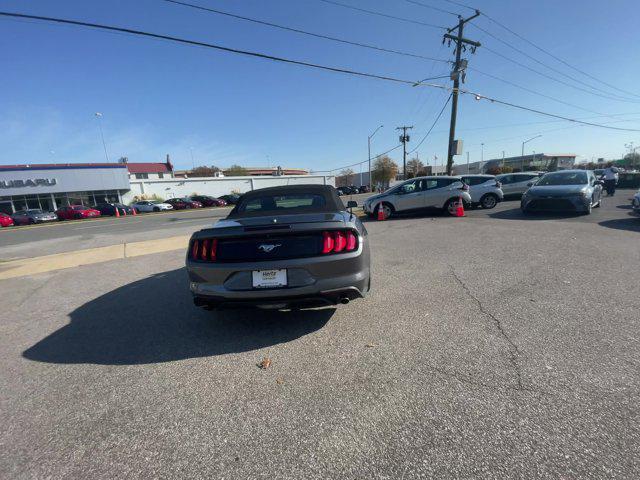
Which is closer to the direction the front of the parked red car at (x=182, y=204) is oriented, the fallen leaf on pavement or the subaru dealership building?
the fallen leaf on pavement

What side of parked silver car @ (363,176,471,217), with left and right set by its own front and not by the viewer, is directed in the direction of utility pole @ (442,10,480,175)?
right

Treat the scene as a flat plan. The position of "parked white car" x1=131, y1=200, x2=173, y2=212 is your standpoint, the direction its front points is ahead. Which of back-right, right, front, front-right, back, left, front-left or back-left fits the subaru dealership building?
back

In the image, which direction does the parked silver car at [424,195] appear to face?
to the viewer's left

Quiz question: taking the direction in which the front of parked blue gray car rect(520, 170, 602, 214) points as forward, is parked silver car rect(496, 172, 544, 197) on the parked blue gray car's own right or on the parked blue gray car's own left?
on the parked blue gray car's own right

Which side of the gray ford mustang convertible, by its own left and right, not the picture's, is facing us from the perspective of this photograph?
back

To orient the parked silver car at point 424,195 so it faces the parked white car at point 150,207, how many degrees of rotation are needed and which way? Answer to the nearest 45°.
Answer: approximately 45° to its right
